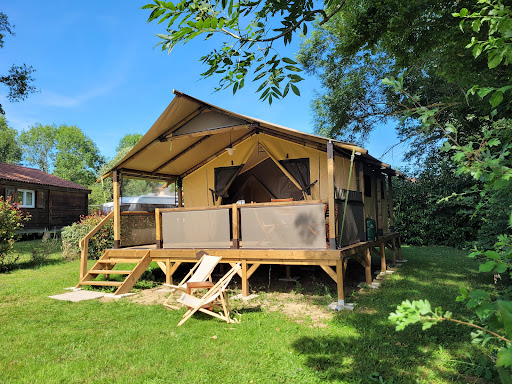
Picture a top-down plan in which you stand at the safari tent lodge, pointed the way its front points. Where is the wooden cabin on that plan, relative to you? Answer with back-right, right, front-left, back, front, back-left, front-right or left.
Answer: right

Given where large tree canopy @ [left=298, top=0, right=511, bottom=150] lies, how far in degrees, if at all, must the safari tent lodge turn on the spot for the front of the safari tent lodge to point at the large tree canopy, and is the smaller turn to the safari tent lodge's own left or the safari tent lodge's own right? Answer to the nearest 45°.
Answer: approximately 135° to the safari tent lodge's own left

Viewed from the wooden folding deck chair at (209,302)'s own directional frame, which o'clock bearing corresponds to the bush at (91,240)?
The bush is roughly at 2 o'clock from the wooden folding deck chair.

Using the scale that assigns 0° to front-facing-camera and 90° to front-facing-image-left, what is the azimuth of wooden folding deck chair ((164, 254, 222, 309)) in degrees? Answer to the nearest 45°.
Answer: approximately 45°

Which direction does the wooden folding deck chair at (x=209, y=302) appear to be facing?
to the viewer's left

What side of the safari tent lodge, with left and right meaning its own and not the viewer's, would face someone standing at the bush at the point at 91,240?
right

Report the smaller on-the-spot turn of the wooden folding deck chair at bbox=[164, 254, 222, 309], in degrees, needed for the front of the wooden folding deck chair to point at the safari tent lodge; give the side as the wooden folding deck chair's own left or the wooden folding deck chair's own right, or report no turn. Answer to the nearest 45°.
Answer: approximately 180°
